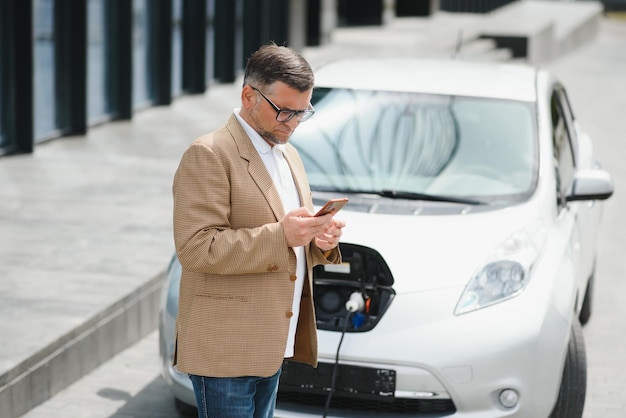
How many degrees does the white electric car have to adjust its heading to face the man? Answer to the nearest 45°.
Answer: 0° — it already faces them

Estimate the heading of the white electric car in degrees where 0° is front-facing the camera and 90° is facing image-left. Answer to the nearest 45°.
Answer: approximately 0°

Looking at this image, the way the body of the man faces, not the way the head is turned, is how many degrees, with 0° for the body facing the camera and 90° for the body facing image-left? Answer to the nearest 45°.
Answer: approximately 315°

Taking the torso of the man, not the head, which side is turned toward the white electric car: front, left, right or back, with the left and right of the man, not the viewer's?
left
